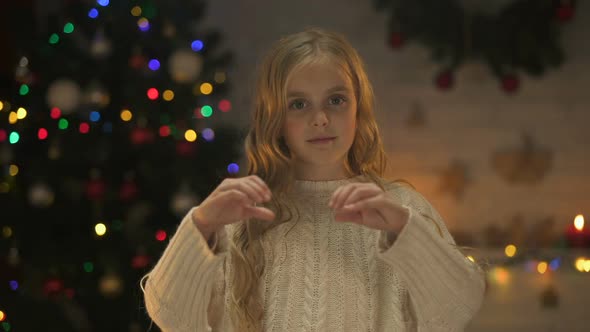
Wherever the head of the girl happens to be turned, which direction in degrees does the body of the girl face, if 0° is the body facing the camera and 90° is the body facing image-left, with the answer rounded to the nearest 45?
approximately 0°

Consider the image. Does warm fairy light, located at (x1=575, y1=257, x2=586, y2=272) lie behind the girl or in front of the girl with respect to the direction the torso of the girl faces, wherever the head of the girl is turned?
behind

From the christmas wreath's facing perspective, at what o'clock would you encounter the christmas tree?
The christmas tree is roughly at 2 o'clock from the christmas wreath.

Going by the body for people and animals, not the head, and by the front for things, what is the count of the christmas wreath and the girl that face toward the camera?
2

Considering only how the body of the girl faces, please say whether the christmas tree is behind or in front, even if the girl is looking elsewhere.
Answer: behind
